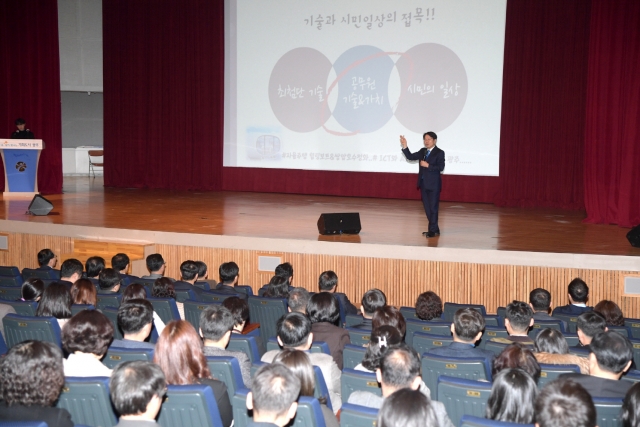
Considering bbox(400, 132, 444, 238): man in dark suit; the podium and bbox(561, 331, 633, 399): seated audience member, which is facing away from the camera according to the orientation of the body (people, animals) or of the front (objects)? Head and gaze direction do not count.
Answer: the seated audience member

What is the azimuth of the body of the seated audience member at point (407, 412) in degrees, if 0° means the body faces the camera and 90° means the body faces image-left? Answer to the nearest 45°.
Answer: approximately 180°

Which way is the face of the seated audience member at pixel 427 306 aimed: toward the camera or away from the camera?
away from the camera

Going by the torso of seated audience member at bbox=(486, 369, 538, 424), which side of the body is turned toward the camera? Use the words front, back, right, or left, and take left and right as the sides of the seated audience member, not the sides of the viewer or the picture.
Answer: back

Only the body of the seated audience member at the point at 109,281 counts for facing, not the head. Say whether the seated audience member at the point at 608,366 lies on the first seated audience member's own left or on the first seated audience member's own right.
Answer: on the first seated audience member's own right

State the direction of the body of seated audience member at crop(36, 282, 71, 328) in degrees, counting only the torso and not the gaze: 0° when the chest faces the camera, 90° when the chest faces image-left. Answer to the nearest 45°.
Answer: approximately 180°

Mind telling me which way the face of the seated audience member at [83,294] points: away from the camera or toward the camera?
away from the camera

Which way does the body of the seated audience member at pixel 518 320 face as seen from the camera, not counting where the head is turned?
away from the camera

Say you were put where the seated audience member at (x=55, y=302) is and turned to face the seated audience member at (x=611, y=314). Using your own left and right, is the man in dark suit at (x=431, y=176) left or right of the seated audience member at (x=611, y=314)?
left

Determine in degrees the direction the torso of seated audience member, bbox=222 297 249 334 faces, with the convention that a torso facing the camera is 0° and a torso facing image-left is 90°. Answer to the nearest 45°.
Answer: approximately 225°

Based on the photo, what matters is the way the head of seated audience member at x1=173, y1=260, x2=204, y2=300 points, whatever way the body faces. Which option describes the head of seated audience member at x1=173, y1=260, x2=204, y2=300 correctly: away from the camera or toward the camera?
away from the camera

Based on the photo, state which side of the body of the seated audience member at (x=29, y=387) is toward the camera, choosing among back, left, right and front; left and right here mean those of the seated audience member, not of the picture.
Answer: back

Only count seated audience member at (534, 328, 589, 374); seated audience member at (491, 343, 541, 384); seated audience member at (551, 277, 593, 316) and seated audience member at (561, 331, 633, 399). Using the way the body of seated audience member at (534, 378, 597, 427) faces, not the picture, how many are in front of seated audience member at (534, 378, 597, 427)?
4

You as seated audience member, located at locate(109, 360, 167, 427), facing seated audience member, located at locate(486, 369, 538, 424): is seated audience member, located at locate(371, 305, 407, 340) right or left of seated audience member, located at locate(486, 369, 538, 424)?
left

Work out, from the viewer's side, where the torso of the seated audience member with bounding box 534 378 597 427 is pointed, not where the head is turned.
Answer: away from the camera
